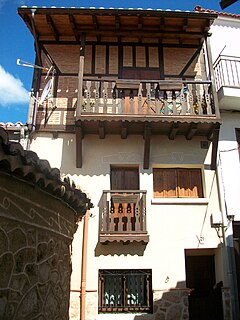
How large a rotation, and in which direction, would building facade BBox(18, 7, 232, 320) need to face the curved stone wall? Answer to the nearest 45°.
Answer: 0° — it already faces it

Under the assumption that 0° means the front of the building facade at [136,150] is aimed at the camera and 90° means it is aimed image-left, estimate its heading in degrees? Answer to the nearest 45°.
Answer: approximately 0°

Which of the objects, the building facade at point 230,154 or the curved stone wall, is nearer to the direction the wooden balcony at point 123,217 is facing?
the curved stone wall

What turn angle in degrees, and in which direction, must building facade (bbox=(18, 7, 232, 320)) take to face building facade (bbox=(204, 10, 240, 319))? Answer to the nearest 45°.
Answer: approximately 90° to its left

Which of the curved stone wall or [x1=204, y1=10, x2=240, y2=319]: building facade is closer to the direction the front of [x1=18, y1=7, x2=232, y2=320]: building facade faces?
the curved stone wall

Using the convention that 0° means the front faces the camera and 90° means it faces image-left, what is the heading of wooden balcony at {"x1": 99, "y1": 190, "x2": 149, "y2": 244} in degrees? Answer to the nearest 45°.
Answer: approximately 0°

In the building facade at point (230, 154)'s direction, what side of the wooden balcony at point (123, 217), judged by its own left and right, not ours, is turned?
left
